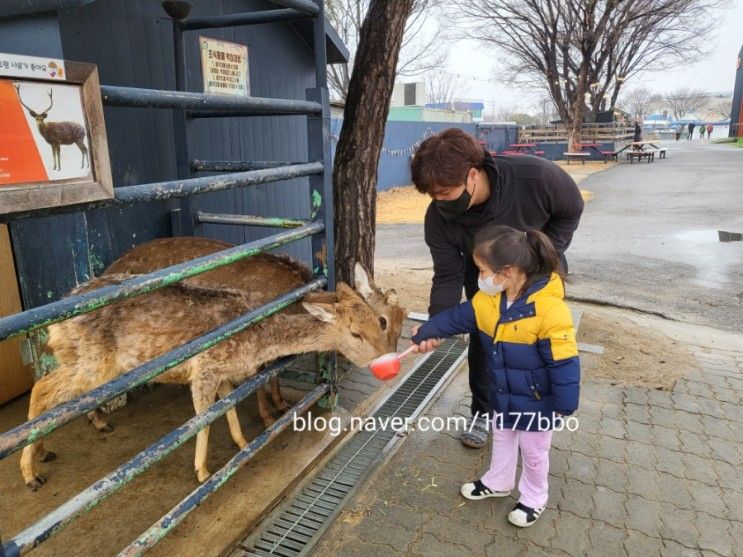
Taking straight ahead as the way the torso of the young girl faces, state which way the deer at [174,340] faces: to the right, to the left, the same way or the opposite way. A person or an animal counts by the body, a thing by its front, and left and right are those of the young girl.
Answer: the opposite way

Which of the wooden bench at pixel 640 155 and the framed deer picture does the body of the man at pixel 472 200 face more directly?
the framed deer picture

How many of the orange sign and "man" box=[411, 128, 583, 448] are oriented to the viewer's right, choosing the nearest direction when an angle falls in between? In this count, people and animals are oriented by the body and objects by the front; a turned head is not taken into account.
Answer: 0

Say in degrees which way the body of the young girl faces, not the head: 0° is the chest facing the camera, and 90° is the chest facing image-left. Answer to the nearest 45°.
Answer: approximately 45°

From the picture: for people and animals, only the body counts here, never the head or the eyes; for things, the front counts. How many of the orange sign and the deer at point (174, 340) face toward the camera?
1

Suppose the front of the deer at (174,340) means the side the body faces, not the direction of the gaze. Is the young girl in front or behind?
in front

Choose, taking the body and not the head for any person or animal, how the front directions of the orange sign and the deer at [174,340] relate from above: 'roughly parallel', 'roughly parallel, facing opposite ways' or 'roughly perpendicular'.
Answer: roughly perpendicular

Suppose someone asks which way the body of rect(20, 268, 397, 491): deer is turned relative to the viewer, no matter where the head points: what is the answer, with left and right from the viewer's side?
facing to the right of the viewer

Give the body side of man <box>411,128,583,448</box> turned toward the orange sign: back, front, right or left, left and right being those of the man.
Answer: front

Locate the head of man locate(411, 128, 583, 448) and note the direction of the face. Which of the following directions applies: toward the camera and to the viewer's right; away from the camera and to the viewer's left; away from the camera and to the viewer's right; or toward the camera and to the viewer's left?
toward the camera and to the viewer's left

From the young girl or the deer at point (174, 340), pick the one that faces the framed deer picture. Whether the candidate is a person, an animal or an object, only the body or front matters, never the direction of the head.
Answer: the young girl

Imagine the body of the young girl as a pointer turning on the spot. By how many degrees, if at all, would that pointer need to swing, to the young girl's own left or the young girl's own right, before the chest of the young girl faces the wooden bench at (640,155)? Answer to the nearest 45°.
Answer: approximately 135° to the young girl's own right

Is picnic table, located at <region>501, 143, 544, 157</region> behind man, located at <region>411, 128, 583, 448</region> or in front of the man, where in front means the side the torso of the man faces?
behind
